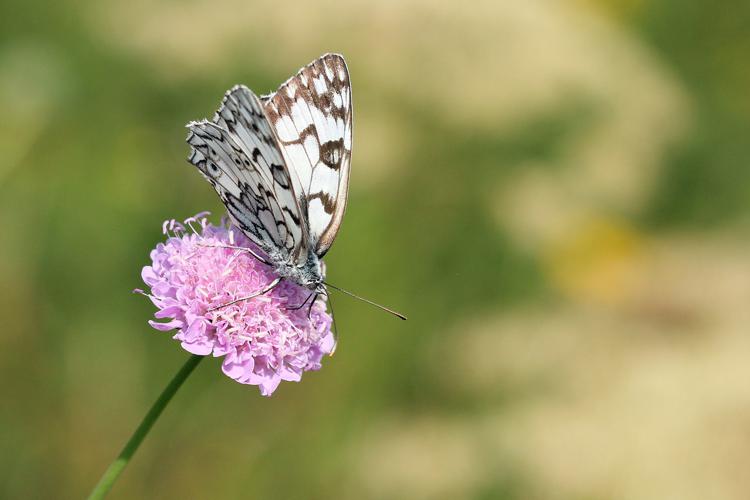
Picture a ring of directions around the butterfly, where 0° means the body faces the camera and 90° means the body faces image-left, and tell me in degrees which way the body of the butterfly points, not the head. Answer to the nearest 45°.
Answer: approximately 270°
